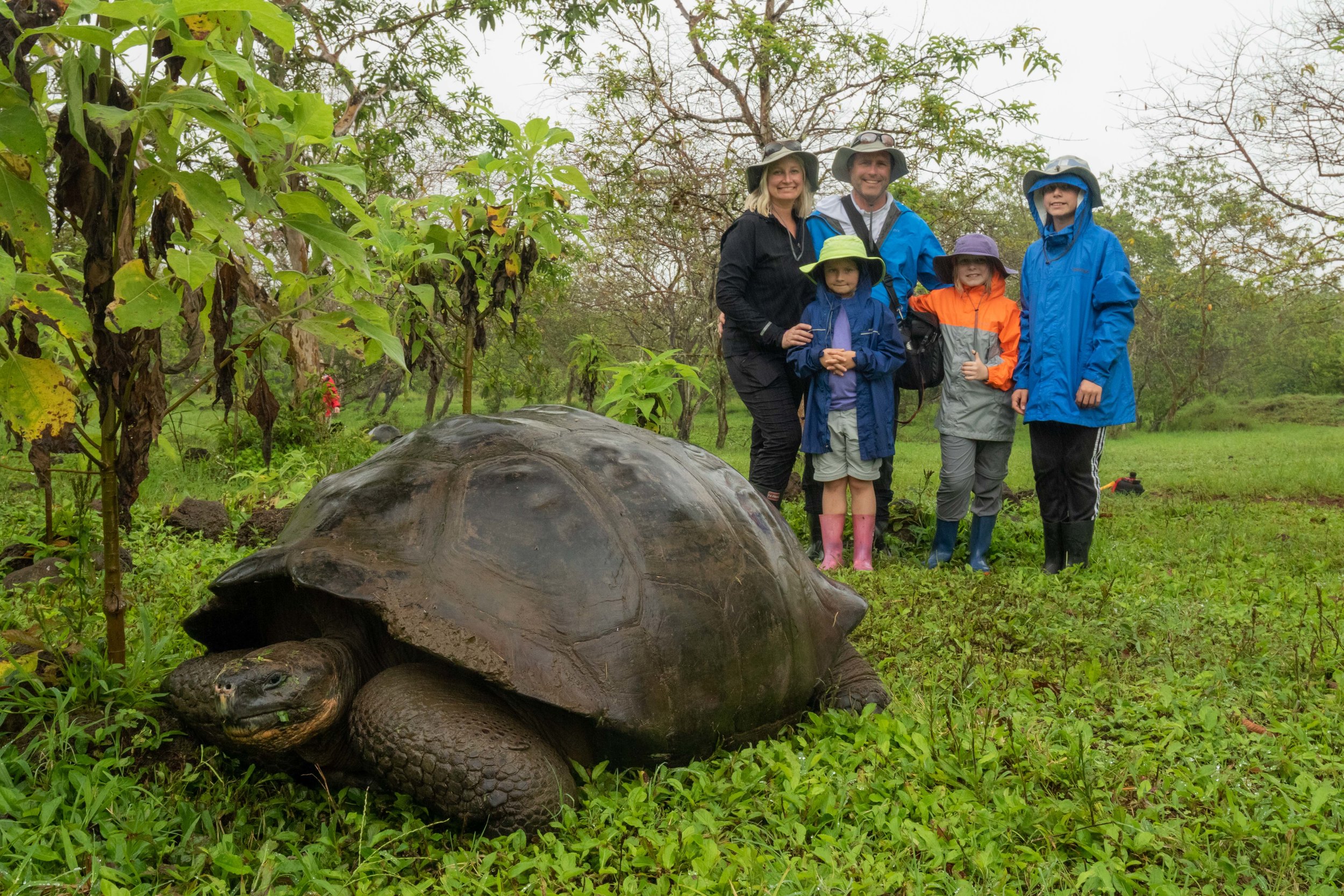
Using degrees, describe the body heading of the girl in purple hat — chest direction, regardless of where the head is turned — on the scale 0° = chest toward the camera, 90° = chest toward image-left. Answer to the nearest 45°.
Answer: approximately 0°

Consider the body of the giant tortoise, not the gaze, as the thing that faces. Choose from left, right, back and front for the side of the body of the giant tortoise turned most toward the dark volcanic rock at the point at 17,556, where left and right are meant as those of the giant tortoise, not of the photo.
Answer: right

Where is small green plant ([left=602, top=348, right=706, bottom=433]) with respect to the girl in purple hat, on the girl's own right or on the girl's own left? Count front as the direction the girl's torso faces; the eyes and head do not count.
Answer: on the girl's own right

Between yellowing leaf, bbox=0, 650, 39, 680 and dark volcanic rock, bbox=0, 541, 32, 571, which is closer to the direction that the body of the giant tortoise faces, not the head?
the yellowing leaf

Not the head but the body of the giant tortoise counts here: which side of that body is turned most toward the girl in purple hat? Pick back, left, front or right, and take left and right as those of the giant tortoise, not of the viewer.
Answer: back

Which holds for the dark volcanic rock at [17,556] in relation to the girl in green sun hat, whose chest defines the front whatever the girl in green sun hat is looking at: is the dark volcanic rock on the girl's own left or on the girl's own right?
on the girl's own right

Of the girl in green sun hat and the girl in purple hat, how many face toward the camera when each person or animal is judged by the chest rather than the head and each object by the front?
2

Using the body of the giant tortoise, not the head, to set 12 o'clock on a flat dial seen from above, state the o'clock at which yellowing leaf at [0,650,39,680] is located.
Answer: The yellowing leaf is roughly at 2 o'clock from the giant tortoise.

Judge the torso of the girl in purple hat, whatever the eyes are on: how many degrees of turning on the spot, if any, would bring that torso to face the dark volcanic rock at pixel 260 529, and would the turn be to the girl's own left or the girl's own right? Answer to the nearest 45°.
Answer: approximately 90° to the girl's own right

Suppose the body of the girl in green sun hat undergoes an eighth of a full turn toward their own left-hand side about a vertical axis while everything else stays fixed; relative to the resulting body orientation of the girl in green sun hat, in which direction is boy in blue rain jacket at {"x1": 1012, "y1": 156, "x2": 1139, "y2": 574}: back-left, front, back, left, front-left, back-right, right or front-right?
front-left

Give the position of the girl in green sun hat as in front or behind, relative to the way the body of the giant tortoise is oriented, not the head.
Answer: behind

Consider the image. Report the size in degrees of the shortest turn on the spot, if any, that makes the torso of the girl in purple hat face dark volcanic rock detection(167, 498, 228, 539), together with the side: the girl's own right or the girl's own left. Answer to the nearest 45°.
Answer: approximately 90° to the girl's own right

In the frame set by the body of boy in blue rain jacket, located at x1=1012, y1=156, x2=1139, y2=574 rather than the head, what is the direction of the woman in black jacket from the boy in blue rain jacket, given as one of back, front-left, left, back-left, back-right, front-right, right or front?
front-right
